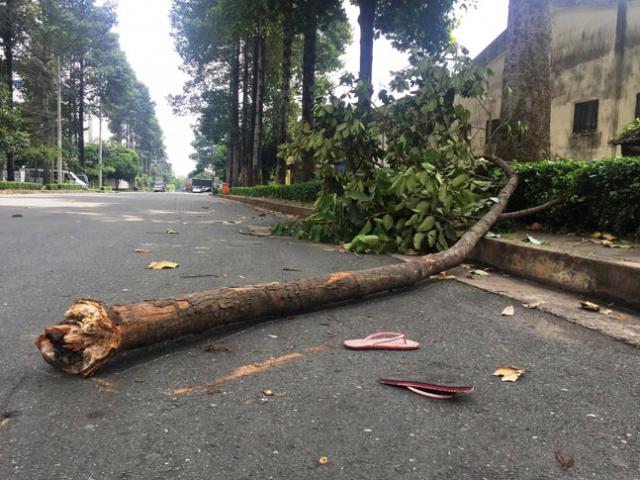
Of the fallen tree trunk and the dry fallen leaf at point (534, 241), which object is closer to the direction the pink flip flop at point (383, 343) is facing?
the dry fallen leaf

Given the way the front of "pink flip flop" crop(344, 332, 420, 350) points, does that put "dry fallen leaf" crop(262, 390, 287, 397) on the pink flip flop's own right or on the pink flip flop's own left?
on the pink flip flop's own right

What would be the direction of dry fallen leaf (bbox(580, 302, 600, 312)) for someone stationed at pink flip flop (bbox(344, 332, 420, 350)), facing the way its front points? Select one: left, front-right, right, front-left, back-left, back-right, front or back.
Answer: front-left

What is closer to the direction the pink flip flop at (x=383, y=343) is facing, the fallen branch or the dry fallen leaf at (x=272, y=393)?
the fallen branch

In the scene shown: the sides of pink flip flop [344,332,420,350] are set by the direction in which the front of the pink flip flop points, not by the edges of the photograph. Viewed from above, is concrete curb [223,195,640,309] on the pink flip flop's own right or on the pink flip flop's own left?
on the pink flip flop's own left

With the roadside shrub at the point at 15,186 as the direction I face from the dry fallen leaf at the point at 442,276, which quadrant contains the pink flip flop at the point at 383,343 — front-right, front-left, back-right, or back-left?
back-left

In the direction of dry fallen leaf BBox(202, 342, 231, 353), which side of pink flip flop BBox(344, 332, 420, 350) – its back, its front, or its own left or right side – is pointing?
back
